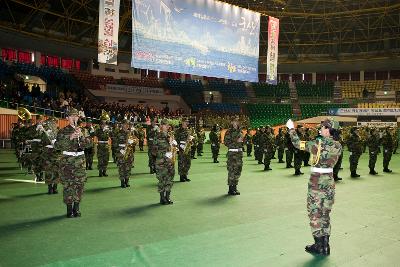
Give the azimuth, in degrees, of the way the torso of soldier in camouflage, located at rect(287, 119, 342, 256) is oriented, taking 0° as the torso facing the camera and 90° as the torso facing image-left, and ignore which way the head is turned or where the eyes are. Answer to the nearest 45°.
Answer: approximately 135°

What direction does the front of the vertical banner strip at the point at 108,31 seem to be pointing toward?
toward the camera

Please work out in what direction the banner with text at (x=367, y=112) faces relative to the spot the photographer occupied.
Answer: facing the viewer

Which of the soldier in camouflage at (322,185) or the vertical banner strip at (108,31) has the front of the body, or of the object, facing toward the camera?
the vertical banner strip

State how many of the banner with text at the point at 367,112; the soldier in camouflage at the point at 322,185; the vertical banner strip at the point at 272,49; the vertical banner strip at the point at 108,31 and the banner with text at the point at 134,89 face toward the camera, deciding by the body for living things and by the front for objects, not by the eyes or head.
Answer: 4

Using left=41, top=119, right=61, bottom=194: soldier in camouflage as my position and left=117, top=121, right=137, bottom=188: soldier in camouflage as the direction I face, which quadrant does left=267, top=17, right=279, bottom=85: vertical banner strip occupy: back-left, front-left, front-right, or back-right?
front-left

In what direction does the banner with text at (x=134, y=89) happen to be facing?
toward the camera

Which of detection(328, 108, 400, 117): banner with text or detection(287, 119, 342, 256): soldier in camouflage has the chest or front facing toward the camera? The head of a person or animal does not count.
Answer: the banner with text

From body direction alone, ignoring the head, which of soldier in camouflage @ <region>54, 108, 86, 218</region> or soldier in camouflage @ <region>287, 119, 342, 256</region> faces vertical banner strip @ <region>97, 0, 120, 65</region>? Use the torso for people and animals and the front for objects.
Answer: soldier in camouflage @ <region>287, 119, 342, 256</region>

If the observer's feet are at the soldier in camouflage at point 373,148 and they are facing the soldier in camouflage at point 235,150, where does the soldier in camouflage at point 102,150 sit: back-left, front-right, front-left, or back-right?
front-right

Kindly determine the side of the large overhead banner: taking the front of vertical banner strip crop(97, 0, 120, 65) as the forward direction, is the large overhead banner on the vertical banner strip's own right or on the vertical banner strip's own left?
on the vertical banner strip's own left

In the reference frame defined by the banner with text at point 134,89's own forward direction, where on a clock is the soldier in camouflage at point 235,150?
The soldier in camouflage is roughly at 12 o'clock from the banner with text.
